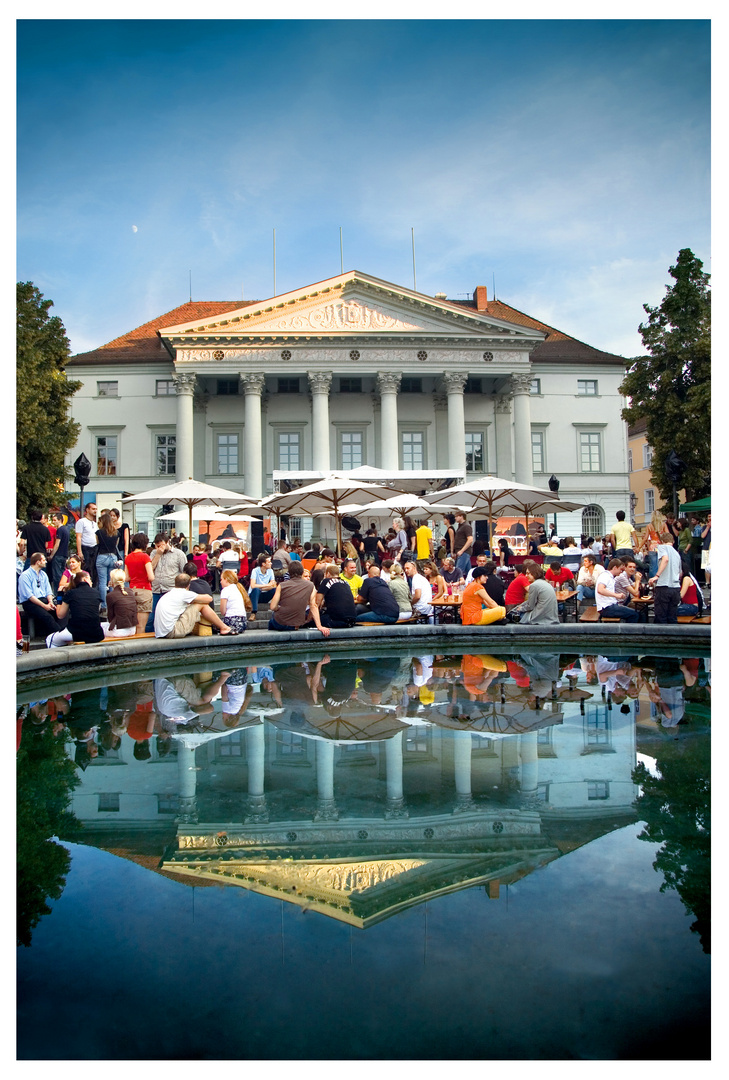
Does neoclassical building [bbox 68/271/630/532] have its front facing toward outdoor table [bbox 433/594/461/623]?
yes

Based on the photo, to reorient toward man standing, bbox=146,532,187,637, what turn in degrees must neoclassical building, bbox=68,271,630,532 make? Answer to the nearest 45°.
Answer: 0° — it already faces them

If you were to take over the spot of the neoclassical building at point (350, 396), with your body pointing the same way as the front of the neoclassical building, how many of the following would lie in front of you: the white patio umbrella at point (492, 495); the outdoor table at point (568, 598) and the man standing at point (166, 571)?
3

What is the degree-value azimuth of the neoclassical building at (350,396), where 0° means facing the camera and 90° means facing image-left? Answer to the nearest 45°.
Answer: approximately 0°

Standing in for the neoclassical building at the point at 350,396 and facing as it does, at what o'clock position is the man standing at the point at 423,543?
The man standing is roughly at 12 o'clock from the neoclassical building.
